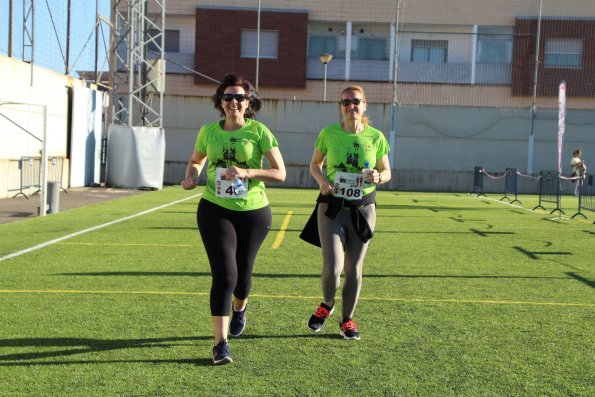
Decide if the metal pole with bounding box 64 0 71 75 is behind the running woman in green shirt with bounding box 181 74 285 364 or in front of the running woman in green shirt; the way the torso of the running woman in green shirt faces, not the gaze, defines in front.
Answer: behind

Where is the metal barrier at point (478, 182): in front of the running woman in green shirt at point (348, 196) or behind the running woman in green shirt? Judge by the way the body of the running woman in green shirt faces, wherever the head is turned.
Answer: behind

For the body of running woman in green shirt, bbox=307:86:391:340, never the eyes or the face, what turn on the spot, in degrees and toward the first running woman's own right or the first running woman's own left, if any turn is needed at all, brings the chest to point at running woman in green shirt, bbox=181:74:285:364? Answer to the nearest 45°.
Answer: approximately 45° to the first running woman's own right

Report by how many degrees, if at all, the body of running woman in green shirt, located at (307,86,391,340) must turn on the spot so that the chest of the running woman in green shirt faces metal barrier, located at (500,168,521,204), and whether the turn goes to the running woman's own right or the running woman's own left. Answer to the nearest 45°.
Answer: approximately 180°

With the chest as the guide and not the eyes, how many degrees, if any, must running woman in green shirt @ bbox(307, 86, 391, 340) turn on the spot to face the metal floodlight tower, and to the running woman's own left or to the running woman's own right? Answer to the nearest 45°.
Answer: approximately 180°

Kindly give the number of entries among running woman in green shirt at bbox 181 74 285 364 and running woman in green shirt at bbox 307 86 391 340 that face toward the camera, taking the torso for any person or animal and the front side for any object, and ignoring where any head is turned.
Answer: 2

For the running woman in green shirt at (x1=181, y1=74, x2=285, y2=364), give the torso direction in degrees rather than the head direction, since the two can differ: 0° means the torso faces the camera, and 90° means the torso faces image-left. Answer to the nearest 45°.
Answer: approximately 0°

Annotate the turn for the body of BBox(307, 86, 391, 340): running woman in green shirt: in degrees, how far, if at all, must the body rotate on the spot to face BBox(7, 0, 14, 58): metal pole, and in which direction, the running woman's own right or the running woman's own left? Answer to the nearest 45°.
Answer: approximately 135° to the running woman's own right

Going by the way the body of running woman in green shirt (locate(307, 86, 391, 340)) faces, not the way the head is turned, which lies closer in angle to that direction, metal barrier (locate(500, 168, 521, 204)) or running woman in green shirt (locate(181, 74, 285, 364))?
the running woman in green shirt
